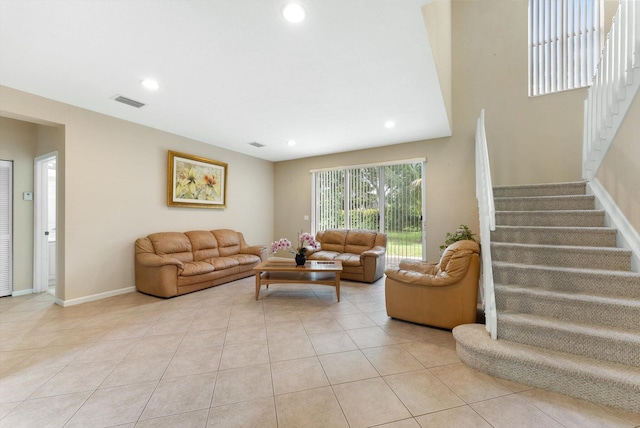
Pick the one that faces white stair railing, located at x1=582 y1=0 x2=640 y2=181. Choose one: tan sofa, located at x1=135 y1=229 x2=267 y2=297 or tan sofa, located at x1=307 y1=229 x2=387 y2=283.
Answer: tan sofa, located at x1=135 y1=229 x2=267 y2=297

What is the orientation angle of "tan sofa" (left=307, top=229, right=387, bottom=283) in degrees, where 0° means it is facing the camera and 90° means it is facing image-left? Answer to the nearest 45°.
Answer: approximately 45°

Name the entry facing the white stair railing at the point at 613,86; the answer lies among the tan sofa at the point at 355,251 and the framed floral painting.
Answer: the framed floral painting

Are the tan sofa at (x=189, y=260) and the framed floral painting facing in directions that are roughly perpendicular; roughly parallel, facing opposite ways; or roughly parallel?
roughly parallel

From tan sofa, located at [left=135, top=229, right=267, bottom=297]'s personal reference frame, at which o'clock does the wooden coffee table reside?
The wooden coffee table is roughly at 12 o'clock from the tan sofa.

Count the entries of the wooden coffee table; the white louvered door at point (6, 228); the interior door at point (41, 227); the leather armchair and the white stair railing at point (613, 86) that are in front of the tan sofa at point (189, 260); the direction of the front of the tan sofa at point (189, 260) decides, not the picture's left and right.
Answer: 3

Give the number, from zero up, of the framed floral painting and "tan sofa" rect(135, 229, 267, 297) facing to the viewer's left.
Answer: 0

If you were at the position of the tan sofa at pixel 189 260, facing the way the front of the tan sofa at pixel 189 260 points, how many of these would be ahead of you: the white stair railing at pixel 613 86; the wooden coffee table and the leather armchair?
3

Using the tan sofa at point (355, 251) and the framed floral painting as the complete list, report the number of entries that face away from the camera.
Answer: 0

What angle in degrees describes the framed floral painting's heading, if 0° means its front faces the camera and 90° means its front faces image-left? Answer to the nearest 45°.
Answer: approximately 315°

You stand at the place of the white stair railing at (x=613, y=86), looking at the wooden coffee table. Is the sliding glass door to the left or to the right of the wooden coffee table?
right

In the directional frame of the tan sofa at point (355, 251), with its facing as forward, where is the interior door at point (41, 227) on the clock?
The interior door is roughly at 1 o'clock from the tan sofa.

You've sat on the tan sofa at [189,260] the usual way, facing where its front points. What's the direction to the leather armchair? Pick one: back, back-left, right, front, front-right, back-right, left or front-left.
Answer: front

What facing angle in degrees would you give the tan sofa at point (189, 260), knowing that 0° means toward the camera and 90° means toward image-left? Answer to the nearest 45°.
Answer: approximately 315°

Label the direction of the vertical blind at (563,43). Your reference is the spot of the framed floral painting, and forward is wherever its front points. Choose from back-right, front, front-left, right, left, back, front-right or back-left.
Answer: front

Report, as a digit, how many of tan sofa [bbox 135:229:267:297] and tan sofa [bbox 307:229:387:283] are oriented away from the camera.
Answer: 0

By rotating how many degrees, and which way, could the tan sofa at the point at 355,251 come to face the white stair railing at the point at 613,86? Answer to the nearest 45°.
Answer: approximately 90° to its left

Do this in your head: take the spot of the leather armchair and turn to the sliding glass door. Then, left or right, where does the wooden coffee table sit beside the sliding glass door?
left

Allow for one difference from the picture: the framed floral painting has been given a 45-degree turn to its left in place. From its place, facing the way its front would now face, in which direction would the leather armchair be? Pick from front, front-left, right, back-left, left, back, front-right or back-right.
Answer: front-right
